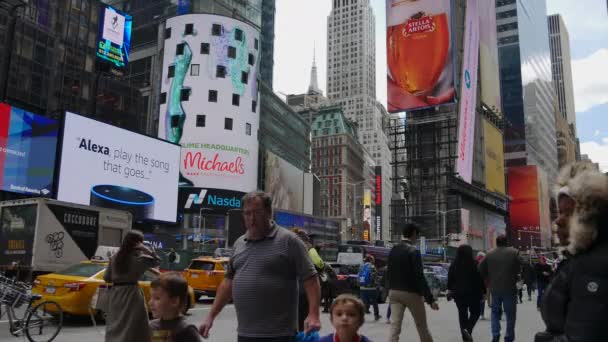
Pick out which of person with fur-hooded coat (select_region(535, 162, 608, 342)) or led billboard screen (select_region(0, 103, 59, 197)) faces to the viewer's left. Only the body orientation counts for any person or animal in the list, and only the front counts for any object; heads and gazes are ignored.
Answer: the person with fur-hooded coat

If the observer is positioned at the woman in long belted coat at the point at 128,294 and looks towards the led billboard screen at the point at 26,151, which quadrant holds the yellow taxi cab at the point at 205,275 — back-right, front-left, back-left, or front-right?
front-right

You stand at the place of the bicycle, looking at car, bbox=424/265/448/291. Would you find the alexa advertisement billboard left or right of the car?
left

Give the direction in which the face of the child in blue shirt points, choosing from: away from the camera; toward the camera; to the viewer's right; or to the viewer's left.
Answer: toward the camera

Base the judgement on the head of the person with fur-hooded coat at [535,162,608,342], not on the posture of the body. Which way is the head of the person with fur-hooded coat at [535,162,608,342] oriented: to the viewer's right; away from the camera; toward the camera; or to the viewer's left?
to the viewer's left

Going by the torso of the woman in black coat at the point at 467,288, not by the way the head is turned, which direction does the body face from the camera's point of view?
away from the camera

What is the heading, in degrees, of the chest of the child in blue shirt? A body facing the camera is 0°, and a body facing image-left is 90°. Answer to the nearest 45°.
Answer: approximately 0°

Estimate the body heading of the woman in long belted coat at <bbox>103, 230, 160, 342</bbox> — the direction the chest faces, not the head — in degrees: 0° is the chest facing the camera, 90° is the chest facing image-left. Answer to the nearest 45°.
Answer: approximately 225°

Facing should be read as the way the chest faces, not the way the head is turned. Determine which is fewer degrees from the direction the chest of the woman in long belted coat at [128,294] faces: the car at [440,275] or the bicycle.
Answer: the car

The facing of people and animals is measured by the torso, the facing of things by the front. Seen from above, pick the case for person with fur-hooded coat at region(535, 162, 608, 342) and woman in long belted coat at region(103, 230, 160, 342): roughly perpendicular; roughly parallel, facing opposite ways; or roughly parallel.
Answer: roughly perpendicular

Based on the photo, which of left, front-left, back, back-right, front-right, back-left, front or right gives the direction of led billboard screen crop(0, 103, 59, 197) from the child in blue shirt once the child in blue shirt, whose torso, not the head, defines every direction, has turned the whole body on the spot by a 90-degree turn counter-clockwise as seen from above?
back-left

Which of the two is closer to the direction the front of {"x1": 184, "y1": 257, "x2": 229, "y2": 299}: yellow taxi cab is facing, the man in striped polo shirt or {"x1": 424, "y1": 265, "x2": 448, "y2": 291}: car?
the car

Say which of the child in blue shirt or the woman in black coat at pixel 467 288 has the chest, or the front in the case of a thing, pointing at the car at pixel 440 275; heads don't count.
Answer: the woman in black coat

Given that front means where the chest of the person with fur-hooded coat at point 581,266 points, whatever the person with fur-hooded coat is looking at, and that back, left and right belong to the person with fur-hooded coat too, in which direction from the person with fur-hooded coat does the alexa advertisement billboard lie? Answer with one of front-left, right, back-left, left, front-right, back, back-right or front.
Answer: front-right

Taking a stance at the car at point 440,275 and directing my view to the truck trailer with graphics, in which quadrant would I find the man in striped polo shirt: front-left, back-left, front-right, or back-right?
front-left

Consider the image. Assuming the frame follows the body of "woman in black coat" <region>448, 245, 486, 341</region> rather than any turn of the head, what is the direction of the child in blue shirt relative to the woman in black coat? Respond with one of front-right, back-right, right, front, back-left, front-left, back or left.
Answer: back
